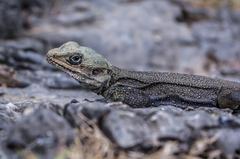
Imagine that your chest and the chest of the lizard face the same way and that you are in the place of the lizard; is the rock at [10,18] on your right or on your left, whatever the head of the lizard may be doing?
on your right

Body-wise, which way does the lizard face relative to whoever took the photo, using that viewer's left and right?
facing to the left of the viewer
